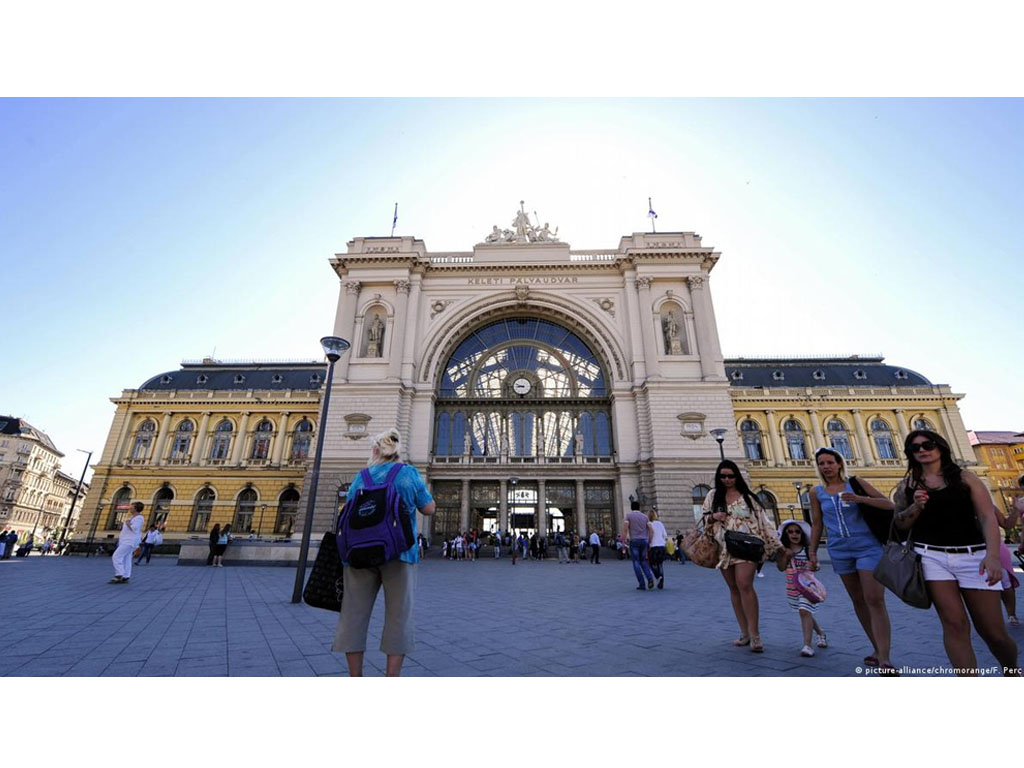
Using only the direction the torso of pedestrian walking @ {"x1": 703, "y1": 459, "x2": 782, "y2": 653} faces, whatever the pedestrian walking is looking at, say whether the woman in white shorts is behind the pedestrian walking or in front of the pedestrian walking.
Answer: in front

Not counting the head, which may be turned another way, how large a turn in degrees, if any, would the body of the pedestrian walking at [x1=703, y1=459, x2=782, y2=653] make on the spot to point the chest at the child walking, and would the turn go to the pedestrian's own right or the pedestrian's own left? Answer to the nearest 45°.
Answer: approximately 135° to the pedestrian's own left

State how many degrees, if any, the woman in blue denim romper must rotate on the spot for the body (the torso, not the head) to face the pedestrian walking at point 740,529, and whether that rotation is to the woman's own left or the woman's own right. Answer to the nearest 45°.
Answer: approximately 90° to the woman's own right

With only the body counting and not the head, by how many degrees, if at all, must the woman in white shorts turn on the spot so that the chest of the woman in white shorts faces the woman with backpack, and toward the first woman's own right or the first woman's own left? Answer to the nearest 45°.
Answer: approximately 45° to the first woman's own right

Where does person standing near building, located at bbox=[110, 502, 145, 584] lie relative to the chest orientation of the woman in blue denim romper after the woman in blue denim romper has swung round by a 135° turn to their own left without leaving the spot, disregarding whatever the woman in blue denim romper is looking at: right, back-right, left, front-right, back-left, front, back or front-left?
back-left

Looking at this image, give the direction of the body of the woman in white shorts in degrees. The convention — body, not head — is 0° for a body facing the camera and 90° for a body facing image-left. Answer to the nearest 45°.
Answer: approximately 0°

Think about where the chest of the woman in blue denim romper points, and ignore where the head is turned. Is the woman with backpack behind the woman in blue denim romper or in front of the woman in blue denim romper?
in front
